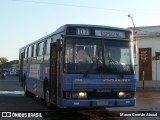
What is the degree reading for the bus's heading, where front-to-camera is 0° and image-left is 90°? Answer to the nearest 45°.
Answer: approximately 315°
